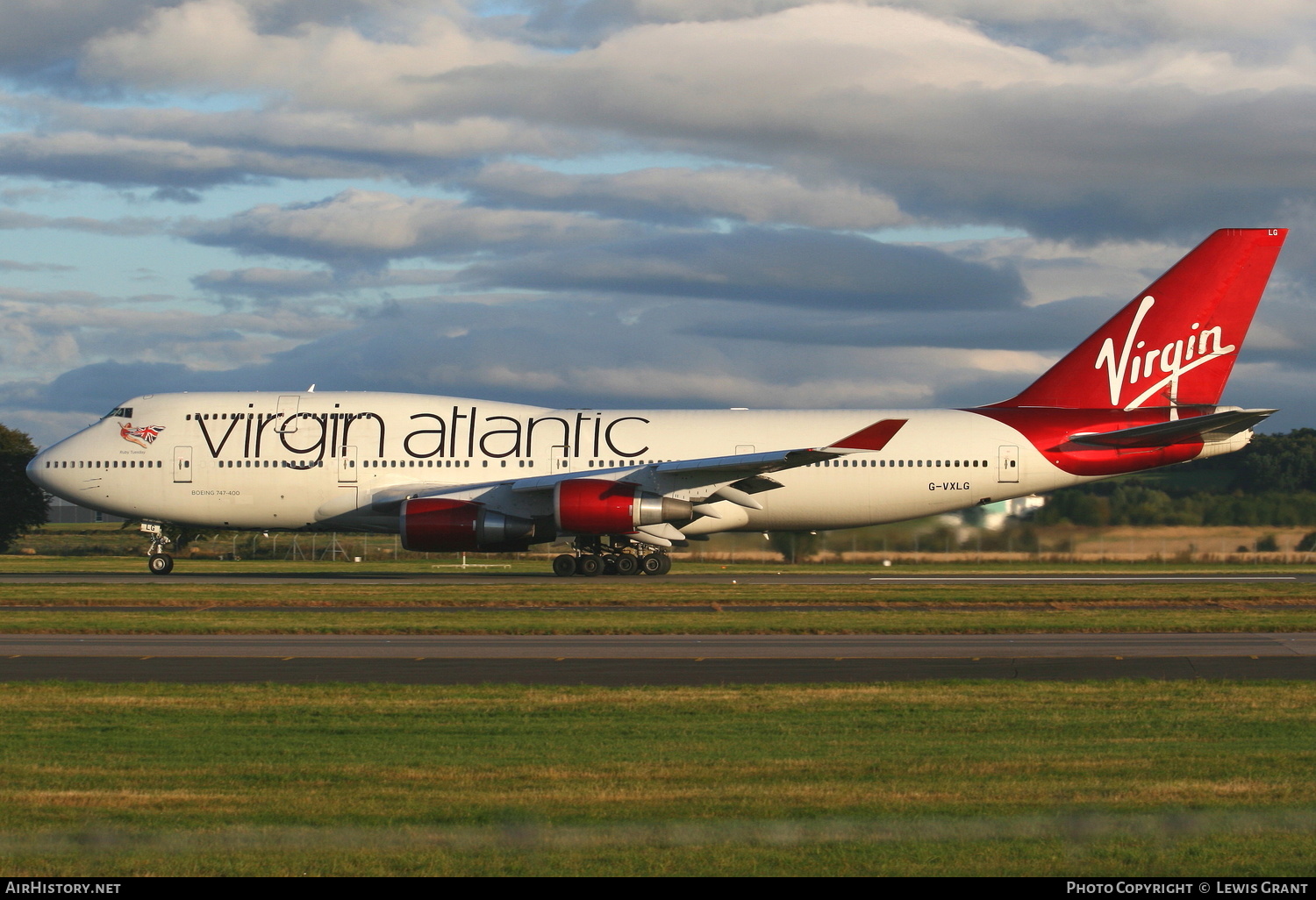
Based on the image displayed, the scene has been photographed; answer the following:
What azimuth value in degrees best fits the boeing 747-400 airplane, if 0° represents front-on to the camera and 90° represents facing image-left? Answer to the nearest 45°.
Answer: approximately 90°
